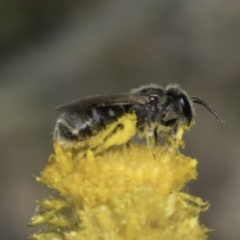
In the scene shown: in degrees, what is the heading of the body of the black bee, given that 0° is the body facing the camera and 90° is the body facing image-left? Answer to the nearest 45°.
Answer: approximately 270°
